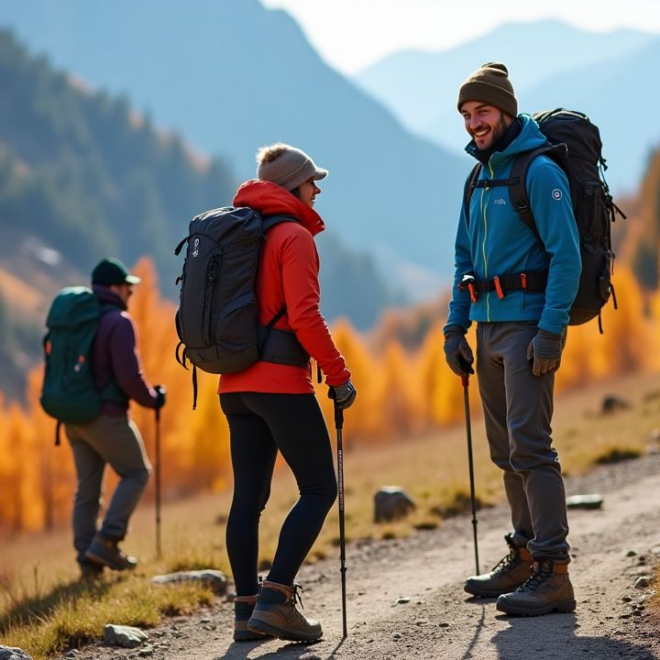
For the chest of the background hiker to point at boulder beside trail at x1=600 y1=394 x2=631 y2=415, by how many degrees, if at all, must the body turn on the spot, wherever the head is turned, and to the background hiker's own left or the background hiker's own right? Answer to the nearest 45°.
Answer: approximately 45° to the background hiker's own left

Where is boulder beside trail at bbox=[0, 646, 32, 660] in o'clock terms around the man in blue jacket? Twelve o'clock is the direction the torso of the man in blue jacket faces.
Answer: The boulder beside trail is roughly at 1 o'clock from the man in blue jacket.

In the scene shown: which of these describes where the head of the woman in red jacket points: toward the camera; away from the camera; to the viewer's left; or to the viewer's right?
to the viewer's right

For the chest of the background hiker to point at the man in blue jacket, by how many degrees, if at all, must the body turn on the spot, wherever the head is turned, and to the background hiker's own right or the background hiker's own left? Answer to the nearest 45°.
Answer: approximately 45° to the background hiker's own right

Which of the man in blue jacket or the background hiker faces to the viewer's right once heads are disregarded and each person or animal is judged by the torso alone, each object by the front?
the background hiker

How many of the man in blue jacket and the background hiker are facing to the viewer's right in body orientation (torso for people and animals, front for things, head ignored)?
1

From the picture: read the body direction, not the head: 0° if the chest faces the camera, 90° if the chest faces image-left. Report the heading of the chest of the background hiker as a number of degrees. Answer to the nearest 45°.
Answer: approximately 270°

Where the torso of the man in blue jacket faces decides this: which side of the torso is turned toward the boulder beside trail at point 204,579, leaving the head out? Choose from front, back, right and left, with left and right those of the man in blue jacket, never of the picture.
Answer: right

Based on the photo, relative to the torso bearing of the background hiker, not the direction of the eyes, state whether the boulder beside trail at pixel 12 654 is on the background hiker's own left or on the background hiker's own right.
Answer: on the background hiker's own right

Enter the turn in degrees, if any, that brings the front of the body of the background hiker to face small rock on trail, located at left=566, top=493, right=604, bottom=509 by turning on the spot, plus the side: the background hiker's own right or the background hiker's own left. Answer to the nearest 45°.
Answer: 0° — they already face it

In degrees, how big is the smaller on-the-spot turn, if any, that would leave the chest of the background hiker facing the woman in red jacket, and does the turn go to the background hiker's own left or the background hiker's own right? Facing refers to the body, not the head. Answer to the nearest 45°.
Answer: approximately 90° to the background hiker's own right

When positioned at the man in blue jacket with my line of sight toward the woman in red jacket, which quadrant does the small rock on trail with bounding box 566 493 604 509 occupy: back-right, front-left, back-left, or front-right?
back-right
